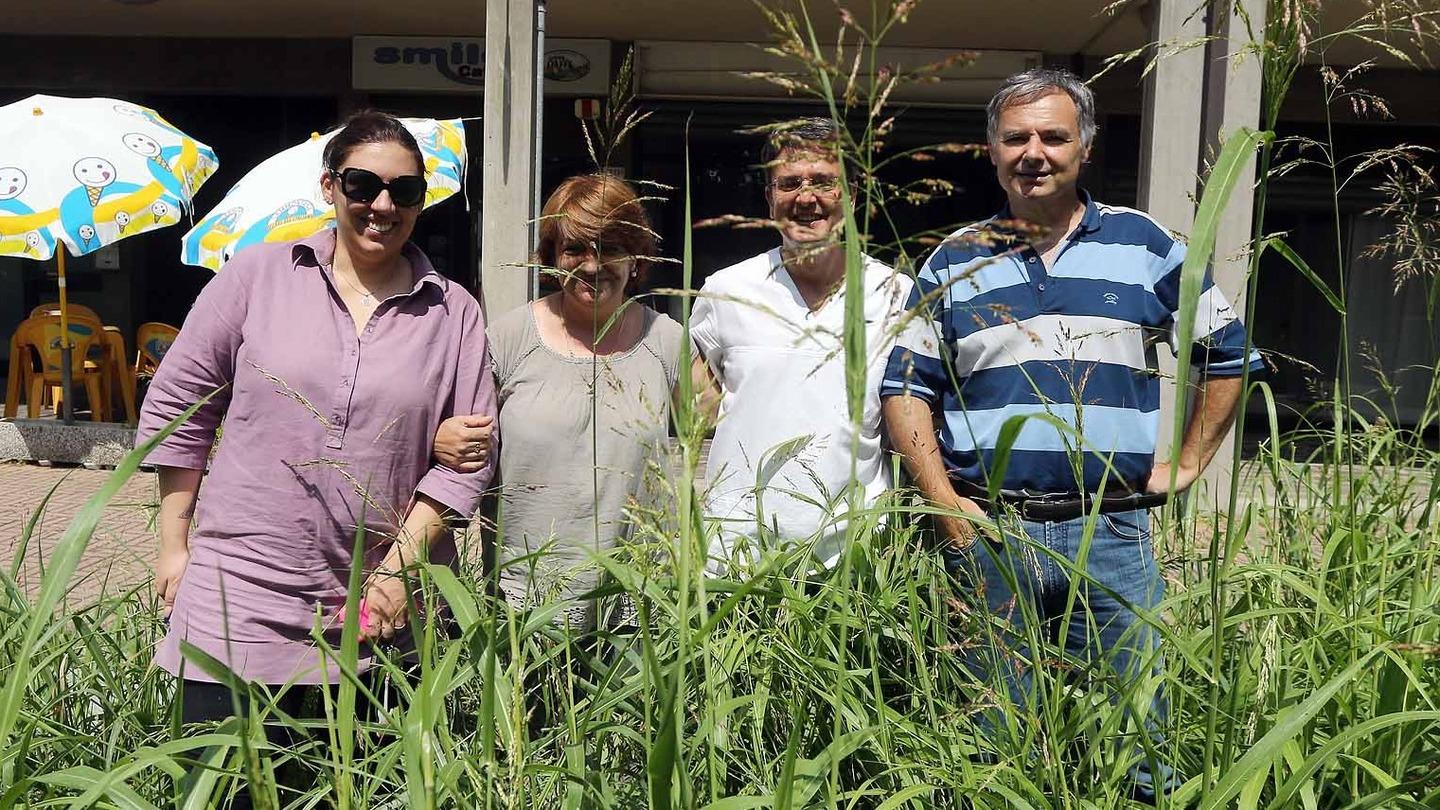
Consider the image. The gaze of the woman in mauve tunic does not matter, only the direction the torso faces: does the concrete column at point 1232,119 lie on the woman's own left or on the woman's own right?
on the woman's own left

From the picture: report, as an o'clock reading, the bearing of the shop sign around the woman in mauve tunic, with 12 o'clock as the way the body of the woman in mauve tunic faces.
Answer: The shop sign is roughly at 6 o'clock from the woman in mauve tunic.

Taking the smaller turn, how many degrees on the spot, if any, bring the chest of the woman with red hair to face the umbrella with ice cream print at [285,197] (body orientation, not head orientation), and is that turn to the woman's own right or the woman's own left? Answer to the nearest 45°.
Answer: approximately 180°

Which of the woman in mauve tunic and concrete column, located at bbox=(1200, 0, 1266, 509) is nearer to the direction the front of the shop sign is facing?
the woman in mauve tunic

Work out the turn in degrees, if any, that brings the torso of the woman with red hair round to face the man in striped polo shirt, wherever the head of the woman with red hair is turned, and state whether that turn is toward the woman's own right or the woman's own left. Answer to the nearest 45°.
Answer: approximately 90° to the woman's own left

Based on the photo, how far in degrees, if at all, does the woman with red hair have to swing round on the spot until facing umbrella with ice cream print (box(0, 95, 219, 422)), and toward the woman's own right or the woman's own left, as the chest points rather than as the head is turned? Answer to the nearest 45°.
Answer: approximately 135° to the woman's own right

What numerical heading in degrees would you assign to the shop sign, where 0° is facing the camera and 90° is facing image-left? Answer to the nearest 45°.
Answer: approximately 0°

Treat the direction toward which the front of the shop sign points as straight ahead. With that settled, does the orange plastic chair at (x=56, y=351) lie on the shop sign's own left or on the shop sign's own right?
on the shop sign's own right

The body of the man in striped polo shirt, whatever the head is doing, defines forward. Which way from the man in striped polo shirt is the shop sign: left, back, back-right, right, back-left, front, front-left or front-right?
back-right

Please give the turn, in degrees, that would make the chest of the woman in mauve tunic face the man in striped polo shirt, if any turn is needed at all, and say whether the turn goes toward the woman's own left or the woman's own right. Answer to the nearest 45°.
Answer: approximately 90° to the woman's own left
